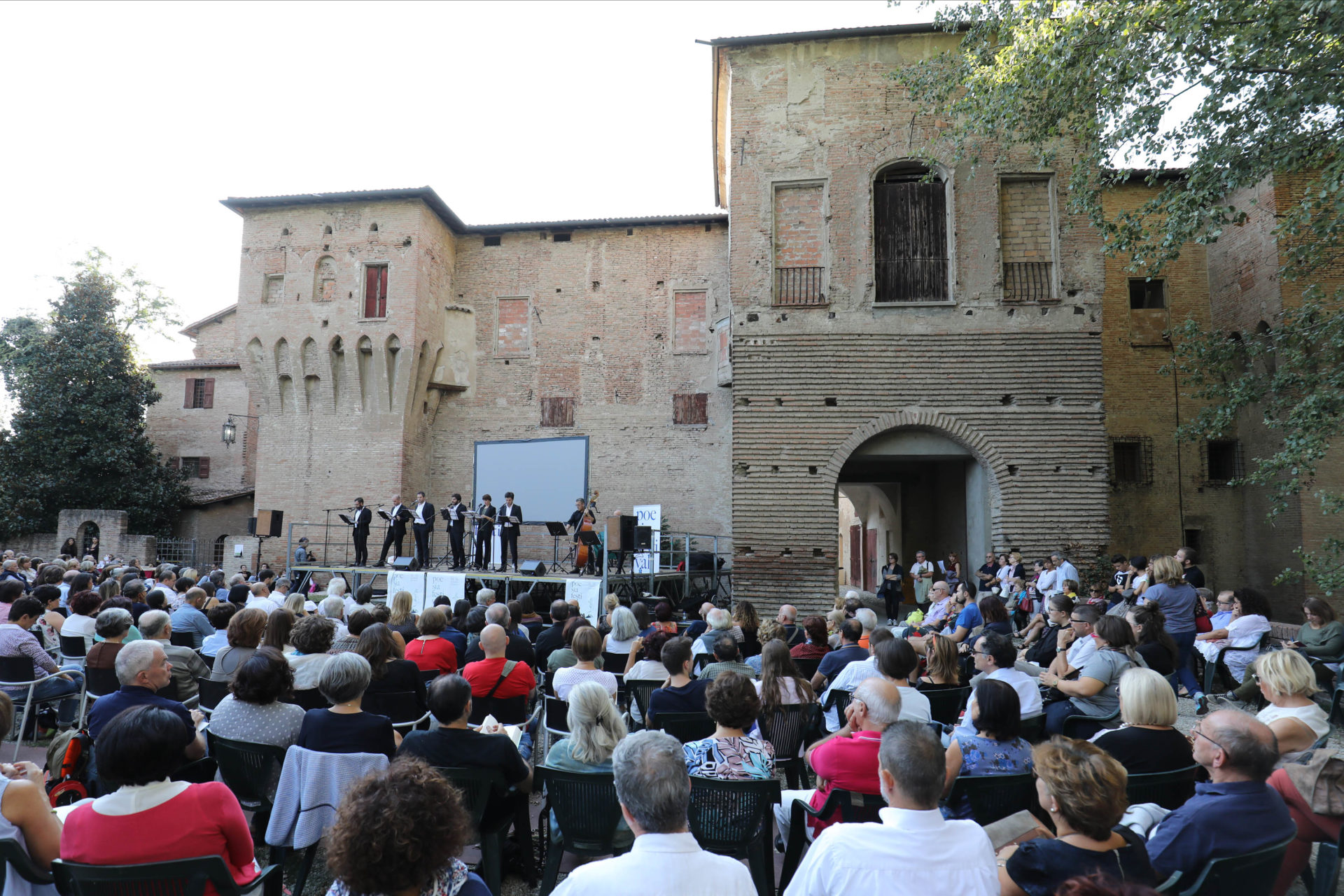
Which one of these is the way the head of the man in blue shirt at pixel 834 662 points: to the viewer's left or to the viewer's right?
to the viewer's left

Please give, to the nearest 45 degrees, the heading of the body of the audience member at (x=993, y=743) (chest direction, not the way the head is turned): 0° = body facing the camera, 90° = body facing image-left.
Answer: approximately 135°

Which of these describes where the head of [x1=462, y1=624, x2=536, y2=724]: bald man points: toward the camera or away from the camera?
away from the camera

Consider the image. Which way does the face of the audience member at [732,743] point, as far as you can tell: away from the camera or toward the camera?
away from the camera

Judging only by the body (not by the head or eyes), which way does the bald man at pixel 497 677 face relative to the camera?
away from the camera

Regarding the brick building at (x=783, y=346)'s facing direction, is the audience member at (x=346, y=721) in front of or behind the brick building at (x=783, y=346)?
in front

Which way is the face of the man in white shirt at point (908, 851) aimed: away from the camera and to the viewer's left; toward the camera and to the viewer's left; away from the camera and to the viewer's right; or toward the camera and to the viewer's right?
away from the camera and to the viewer's left

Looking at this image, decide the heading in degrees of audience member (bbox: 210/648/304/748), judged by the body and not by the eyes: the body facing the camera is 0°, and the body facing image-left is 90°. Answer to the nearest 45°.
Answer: approximately 180°

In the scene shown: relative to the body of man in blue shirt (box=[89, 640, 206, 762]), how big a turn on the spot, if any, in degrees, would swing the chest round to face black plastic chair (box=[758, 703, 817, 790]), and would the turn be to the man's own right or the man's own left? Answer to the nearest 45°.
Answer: approximately 45° to the man's own right

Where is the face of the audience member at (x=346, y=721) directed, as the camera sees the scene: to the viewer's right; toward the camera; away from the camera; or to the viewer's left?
away from the camera

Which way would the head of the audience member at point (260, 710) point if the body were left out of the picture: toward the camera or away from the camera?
away from the camera

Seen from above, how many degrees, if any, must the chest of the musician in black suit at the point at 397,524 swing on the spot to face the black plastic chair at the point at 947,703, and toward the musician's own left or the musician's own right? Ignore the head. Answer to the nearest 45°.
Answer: approximately 45° to the musician's own left
